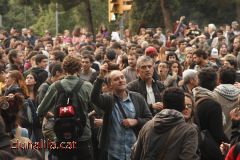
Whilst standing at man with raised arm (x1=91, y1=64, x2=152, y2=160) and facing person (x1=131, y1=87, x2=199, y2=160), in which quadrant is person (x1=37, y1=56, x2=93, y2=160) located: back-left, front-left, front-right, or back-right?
back-right

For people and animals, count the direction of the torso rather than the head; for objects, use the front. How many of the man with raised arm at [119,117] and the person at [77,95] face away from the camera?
1

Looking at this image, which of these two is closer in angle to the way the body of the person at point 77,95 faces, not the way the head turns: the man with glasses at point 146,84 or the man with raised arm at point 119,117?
the man with glasses

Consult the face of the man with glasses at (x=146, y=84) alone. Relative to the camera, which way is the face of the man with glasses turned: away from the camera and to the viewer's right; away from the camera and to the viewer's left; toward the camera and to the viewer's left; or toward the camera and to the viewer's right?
toward the camera and to the viewer's right

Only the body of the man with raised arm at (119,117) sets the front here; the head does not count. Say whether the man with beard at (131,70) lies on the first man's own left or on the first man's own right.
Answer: on the first man's own left

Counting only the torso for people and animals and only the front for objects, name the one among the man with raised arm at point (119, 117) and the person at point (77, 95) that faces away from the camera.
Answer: the person

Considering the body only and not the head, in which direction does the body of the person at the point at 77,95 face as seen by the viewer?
away from the camera
